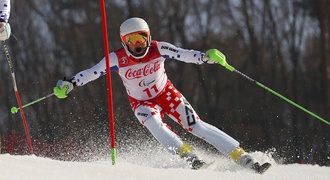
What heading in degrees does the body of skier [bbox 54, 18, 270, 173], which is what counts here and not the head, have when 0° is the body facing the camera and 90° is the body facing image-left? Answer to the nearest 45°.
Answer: approximately 0°
